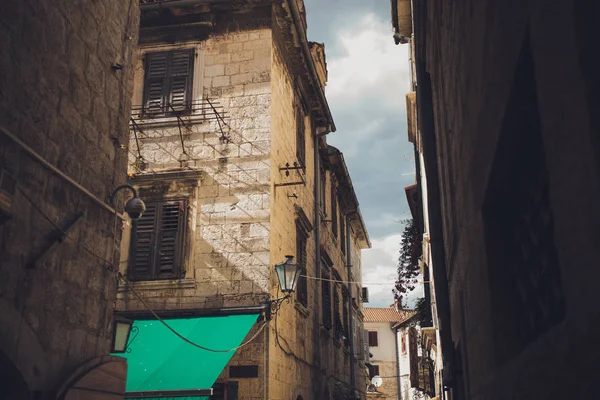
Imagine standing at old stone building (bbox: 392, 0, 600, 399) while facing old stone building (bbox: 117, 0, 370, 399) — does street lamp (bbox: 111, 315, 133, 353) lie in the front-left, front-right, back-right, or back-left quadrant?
front-left

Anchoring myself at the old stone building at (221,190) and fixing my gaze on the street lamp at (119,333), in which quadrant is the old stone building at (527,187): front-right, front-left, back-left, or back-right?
front-left

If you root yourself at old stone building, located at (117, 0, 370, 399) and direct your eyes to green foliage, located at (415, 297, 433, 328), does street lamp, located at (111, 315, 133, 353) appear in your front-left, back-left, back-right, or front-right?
back-right

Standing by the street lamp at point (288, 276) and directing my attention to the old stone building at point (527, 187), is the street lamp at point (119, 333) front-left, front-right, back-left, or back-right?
front-right
